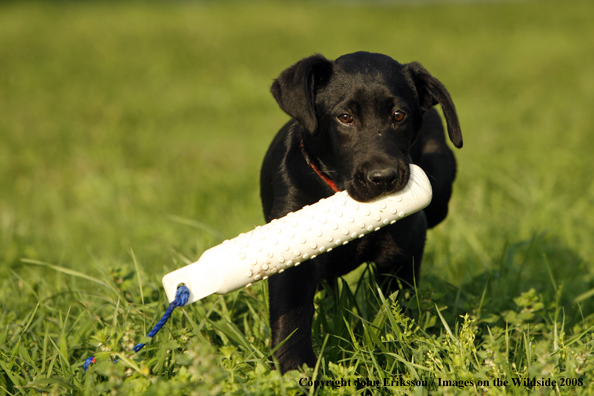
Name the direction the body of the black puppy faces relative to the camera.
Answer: toward the camera
